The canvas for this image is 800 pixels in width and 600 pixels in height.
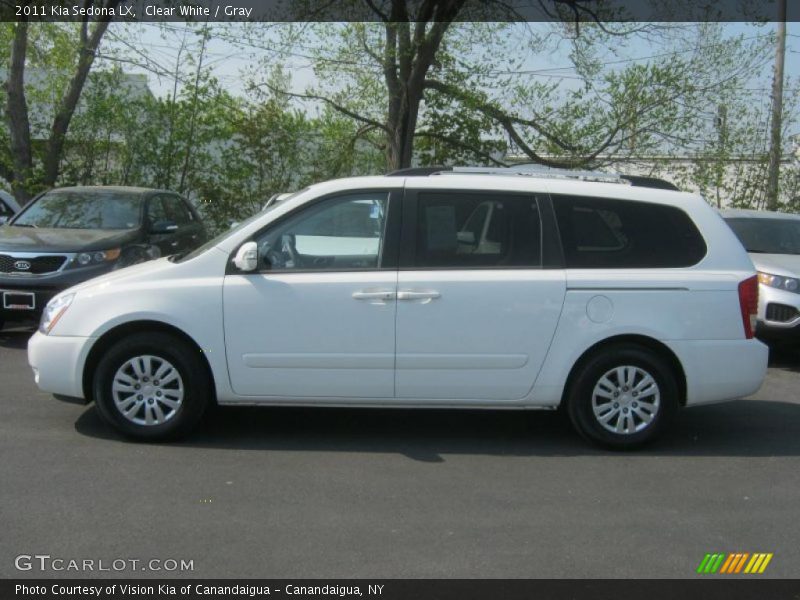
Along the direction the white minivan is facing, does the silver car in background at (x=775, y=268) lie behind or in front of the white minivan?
behind

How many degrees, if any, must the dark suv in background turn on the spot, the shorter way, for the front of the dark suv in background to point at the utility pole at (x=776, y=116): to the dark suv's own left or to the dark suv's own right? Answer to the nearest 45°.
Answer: approximately 135° to the dark suv's own left

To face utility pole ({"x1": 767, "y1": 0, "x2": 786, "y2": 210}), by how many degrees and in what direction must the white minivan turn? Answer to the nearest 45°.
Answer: approximately 135° to its right

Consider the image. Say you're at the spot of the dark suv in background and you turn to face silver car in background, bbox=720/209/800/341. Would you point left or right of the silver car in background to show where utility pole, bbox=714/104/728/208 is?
left

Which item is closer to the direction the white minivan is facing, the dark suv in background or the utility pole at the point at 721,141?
the dark suv in background

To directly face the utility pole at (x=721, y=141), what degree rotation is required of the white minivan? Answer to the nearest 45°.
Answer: approximately 135° to its right

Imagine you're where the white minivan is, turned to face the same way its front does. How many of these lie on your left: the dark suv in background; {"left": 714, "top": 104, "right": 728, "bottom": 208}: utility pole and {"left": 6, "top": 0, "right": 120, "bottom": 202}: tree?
0

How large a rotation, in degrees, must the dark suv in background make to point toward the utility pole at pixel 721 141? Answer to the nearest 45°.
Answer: approximately 135° to its left

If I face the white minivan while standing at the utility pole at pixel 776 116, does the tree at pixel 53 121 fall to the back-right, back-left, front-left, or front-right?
front-right

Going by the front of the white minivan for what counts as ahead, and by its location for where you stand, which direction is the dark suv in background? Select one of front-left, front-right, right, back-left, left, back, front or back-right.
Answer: front-right

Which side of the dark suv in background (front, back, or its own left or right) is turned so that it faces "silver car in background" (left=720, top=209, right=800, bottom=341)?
left

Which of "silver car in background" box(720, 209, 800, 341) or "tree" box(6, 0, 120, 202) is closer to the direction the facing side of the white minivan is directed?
the tree

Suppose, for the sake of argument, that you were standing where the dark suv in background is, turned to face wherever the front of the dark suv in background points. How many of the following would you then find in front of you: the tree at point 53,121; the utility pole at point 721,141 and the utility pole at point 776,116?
0

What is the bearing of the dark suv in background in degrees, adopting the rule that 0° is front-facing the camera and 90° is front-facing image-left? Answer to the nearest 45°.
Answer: approximately 45°

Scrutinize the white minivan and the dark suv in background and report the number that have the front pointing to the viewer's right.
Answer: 0

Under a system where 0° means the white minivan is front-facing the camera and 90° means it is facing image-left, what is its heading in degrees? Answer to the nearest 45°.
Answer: approximately 90°
